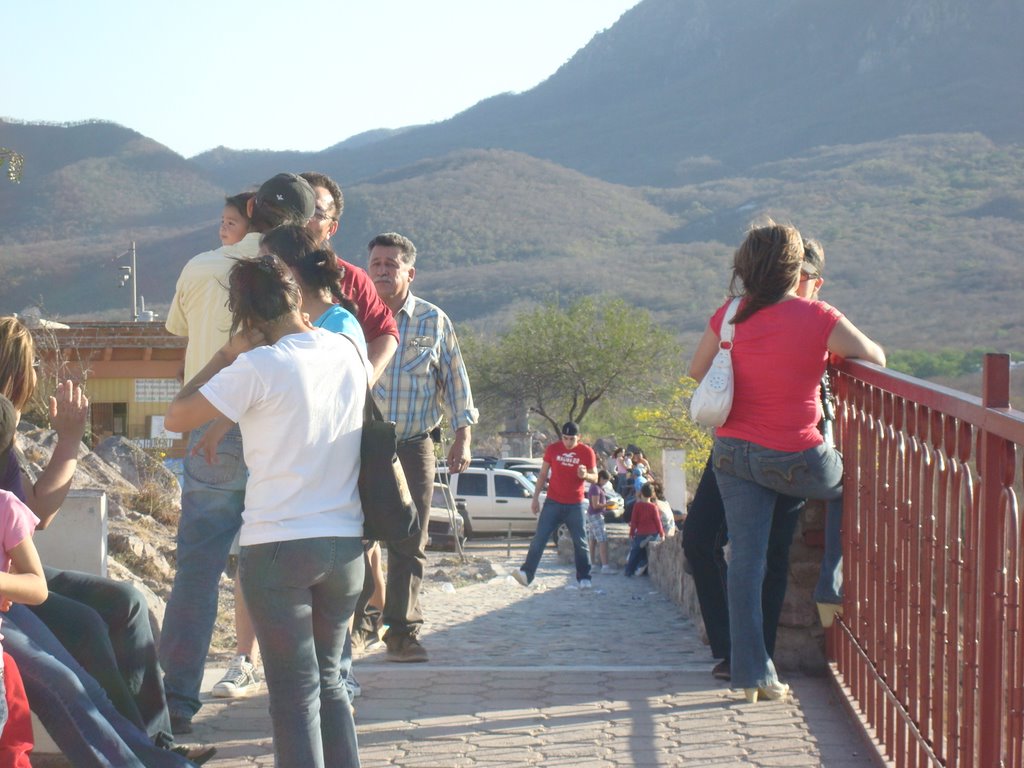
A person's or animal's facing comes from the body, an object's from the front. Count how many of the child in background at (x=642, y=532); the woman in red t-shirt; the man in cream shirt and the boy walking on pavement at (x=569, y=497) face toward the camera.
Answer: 1

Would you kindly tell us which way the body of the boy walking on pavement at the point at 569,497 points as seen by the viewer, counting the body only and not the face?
toward the camera

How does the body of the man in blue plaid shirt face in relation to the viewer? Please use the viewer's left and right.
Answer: facing the viewer and to the left of the viewer

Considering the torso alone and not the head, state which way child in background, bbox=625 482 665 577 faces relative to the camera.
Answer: away from the camera

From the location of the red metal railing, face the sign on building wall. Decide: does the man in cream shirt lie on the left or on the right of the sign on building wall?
left

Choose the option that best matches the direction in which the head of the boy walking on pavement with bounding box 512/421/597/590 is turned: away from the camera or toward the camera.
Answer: toward the camera

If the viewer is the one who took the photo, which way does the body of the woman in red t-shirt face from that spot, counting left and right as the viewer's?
facing away from the viewer

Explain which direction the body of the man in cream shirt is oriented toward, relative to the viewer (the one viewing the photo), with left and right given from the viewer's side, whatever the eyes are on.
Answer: facing away from the viewer and to the right of the viewer

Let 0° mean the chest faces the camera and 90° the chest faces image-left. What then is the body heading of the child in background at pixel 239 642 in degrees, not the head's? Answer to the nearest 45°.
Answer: approximately 45°

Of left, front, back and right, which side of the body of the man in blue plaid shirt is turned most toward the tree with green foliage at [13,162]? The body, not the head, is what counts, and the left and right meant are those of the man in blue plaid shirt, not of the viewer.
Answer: right

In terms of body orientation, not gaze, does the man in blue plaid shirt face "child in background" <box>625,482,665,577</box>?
no

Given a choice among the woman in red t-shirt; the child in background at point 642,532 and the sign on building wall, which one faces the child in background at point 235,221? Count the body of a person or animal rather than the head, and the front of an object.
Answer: the sign on building wall
